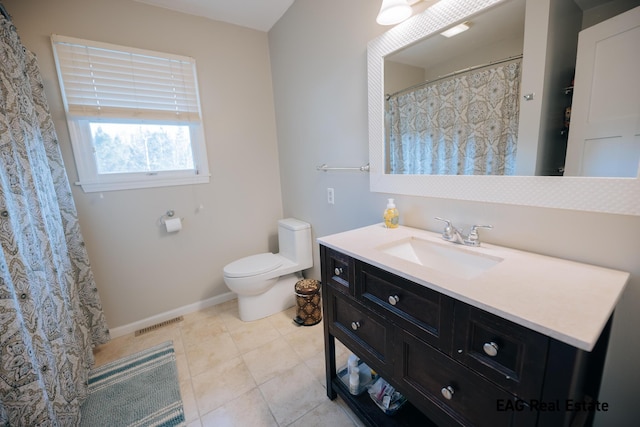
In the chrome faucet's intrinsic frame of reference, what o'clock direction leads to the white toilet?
The white toilet is roughly at 2 o'clock from the chrome faucet.

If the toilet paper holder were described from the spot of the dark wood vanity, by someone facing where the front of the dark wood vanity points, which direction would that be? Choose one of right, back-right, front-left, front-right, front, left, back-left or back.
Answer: front-right

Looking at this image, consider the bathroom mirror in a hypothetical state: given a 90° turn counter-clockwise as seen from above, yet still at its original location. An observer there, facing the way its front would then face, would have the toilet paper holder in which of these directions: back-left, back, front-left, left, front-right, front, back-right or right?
back-right

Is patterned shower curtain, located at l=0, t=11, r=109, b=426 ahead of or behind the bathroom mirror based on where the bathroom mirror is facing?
ahead

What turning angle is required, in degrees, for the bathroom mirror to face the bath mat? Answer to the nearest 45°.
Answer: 0° — it already faces it

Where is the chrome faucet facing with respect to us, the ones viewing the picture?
facing the viewer and to the left of the viewer

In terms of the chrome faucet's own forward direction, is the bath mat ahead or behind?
ahead

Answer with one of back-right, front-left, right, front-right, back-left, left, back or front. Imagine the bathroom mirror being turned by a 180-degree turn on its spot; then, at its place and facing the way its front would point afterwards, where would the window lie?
back-left
